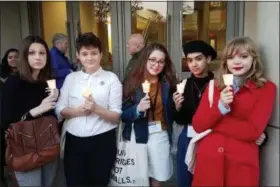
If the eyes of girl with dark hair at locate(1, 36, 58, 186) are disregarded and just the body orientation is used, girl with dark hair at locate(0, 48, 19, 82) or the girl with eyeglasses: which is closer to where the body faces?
the girl with eyeglasses

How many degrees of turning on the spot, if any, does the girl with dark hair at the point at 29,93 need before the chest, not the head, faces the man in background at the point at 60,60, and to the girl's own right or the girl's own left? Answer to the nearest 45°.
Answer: approximately 135° to the girl's own left

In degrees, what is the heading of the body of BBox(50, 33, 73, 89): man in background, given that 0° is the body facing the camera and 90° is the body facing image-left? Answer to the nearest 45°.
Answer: approximately 270°

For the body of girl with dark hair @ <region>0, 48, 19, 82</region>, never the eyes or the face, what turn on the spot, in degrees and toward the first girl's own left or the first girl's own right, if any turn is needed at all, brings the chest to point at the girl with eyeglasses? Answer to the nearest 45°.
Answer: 0° — they already face them

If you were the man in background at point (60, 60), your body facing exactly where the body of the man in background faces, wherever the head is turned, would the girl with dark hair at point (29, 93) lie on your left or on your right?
on your right

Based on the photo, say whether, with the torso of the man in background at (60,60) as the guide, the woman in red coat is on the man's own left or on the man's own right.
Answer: on the man's own right
